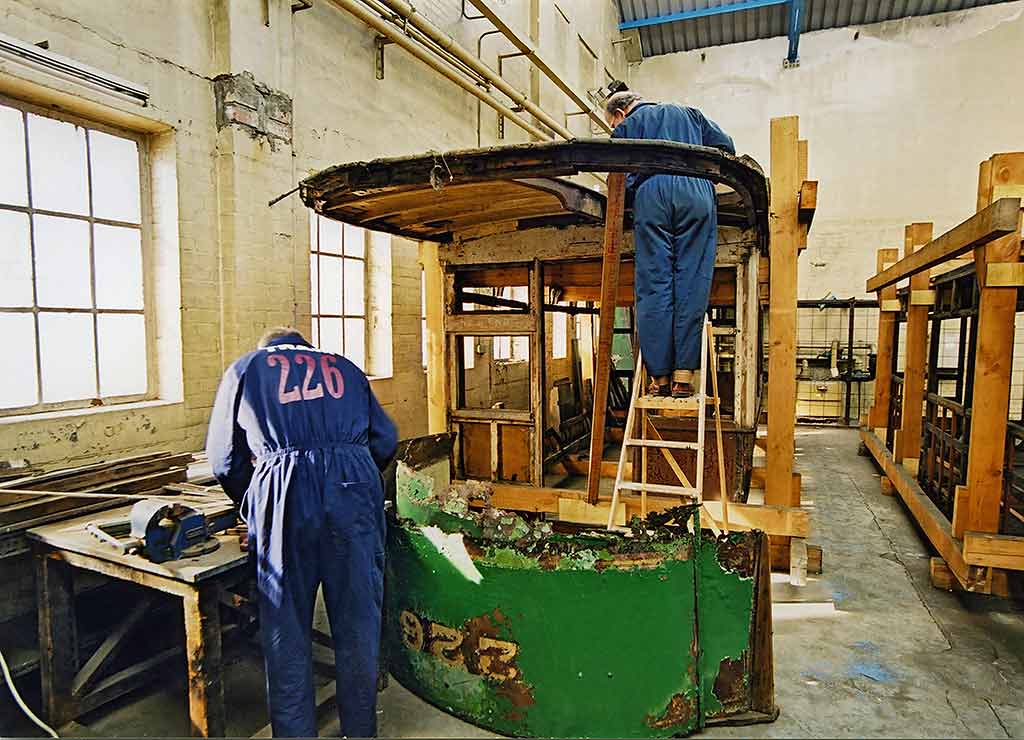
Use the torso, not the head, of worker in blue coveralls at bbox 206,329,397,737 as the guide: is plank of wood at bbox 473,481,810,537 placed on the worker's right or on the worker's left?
on the worker's right

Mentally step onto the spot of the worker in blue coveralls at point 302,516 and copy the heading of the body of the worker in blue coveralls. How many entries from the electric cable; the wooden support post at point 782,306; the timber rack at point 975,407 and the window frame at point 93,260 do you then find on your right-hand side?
2

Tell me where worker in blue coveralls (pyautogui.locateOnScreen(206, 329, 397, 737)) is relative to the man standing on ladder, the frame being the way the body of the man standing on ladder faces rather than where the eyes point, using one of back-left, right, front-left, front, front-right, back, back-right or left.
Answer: back-left

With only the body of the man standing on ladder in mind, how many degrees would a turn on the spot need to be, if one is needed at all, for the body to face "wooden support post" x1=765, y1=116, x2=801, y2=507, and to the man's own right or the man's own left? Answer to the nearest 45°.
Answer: approximately 45° to the man's own right

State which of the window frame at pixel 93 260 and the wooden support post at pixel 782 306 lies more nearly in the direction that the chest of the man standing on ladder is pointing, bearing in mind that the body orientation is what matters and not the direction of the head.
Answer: the wooden support post

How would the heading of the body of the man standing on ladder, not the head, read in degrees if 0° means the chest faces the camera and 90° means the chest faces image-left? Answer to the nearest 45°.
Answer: approximately 180°

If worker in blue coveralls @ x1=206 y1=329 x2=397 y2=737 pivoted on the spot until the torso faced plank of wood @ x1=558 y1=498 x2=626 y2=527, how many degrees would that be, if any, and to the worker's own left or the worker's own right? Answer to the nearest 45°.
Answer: approximately 45° to the worker's own right

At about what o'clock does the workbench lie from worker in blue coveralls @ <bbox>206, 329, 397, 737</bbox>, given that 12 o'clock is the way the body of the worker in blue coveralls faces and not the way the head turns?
The workbench is roughly at 10 o'clock from the worker in blue coveralls.

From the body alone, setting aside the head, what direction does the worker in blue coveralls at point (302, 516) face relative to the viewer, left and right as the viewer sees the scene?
facing away from the viewer

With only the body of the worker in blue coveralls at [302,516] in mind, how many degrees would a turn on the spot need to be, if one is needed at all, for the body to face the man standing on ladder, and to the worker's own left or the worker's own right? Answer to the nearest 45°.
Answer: approximately 90° to the worker's own right

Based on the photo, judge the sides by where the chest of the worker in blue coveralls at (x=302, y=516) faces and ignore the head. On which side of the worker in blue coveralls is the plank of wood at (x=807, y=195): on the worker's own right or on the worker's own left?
on the worker's own right

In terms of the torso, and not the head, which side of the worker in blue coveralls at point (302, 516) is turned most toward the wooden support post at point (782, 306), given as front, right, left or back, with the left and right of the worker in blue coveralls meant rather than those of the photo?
right
